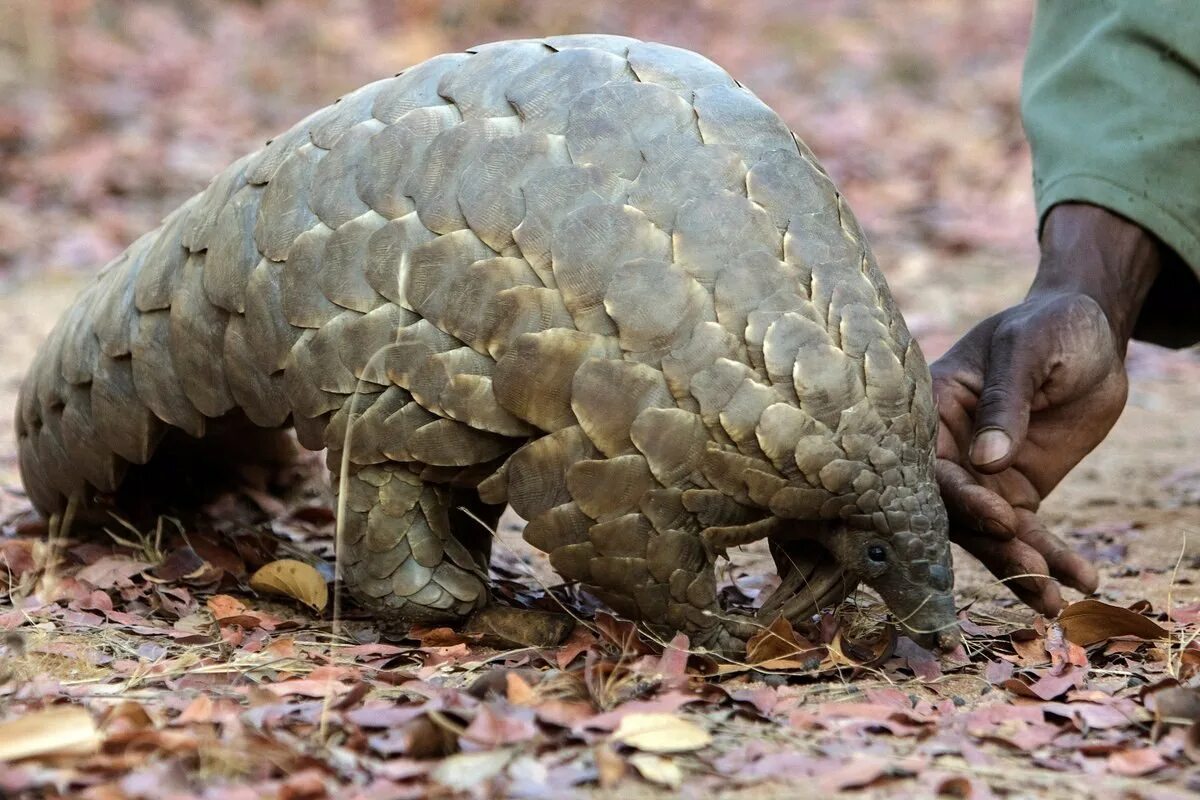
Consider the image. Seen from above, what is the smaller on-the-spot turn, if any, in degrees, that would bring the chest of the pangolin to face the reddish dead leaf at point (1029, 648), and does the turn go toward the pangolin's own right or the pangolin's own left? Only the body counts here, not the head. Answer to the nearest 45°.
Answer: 0° — it already faces it

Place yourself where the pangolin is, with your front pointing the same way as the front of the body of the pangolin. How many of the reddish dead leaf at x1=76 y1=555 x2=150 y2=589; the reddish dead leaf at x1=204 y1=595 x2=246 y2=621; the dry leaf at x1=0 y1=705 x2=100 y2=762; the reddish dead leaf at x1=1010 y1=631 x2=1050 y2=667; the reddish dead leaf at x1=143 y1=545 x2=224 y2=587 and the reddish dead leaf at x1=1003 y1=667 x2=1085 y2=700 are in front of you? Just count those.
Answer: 2

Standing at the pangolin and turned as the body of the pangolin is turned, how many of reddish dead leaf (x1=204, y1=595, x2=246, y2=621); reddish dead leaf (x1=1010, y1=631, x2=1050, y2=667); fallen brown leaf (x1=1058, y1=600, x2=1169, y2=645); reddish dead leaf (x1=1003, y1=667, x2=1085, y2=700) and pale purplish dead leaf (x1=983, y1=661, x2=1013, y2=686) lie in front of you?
4

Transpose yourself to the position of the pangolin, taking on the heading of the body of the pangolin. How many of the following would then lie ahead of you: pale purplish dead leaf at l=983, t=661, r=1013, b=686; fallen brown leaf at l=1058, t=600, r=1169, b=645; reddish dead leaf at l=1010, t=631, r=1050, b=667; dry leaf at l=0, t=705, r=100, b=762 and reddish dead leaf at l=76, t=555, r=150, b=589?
3

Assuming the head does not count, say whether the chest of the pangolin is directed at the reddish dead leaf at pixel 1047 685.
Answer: yes

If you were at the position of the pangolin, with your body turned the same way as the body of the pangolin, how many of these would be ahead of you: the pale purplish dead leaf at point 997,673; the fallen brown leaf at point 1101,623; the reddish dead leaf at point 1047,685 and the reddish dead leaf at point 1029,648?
4

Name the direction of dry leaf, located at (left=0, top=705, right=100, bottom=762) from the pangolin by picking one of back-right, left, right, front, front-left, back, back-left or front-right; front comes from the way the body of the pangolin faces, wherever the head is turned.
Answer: back-right

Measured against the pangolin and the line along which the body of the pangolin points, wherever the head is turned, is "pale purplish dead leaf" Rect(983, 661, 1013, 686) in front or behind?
in front

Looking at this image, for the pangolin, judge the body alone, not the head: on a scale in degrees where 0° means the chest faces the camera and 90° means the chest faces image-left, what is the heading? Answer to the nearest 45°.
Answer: approximately 270°

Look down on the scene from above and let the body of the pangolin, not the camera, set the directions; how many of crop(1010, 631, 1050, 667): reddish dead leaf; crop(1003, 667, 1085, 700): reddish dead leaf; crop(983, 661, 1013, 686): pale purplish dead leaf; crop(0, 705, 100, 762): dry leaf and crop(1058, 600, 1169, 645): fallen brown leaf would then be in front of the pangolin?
4
